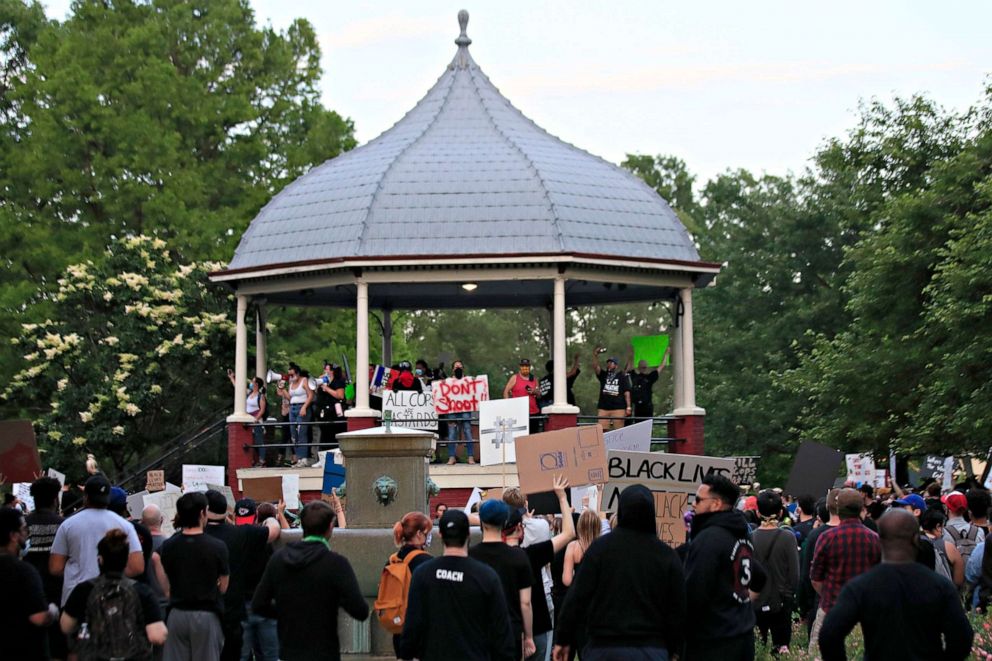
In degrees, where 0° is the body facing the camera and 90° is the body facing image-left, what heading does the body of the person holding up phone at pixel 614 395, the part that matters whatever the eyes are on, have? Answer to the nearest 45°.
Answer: approximately 0°

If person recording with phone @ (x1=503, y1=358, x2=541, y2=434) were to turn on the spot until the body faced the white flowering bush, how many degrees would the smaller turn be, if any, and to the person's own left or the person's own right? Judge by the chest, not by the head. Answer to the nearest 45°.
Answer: approximately 135° to the person's own right

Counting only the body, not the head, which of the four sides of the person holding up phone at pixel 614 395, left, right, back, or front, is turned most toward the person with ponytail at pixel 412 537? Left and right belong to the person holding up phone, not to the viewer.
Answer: front

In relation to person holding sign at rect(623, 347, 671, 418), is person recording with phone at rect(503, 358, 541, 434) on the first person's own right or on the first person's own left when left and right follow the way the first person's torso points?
on the first person's own right

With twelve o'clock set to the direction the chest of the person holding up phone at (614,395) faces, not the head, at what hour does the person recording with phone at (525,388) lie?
The person recording with phone is roughly at 2 o'clock from the person holding up phone.

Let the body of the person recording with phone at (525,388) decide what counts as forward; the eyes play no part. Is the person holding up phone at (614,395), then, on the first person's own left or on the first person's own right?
on the first person's own left

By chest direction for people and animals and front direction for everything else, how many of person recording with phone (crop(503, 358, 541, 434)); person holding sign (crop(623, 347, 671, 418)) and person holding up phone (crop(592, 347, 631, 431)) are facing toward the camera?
3

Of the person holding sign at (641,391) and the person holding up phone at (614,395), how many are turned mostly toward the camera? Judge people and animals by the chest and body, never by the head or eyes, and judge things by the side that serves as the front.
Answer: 2

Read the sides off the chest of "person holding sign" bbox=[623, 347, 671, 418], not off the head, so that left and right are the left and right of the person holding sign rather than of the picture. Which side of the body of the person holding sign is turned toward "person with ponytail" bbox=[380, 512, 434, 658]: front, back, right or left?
front
